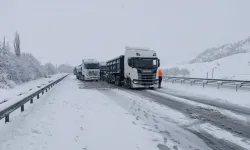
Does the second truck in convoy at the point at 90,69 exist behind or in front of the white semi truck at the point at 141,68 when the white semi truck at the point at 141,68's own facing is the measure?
behind

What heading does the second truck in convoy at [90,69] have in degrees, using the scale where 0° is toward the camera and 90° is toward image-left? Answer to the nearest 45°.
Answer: approximately 0°

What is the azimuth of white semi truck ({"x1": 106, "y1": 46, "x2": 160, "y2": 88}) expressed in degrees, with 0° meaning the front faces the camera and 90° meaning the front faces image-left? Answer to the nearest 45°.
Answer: approximately 315°

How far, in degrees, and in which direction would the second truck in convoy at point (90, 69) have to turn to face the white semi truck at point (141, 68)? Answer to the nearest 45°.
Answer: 0° — it already faces it
